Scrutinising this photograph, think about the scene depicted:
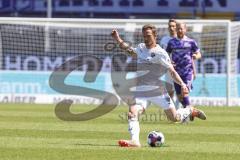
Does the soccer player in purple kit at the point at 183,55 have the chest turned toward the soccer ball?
yes

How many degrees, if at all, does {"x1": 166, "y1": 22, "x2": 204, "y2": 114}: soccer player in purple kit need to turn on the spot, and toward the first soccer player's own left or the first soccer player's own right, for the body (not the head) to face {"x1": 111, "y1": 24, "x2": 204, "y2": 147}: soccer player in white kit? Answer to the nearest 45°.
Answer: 0° — they already face them

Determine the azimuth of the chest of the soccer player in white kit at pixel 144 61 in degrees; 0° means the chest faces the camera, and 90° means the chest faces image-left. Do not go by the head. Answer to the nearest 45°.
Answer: approximately 45°

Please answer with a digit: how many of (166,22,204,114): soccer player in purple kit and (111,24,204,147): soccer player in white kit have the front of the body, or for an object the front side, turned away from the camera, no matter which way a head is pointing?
0

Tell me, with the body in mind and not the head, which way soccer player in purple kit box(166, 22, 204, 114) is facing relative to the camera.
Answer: toward the camera

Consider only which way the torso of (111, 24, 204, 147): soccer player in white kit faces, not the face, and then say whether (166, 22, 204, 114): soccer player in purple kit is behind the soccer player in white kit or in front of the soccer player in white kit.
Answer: behind
